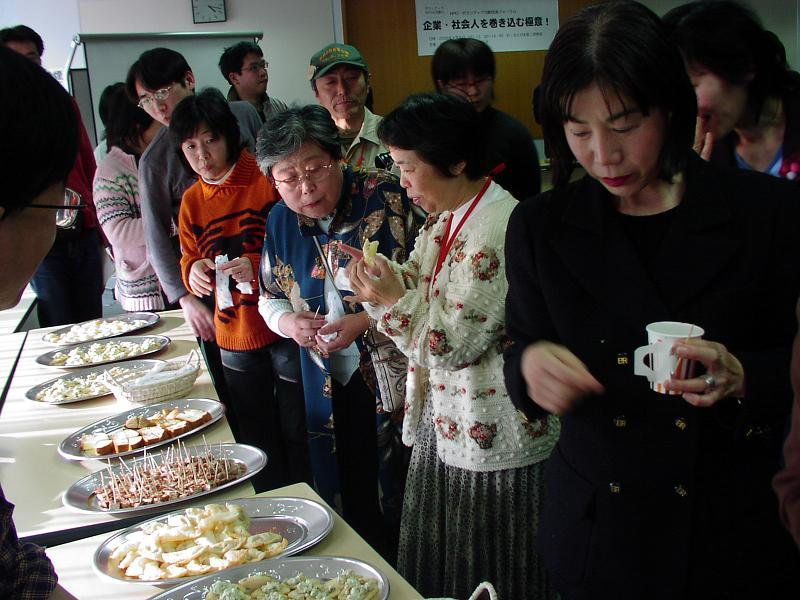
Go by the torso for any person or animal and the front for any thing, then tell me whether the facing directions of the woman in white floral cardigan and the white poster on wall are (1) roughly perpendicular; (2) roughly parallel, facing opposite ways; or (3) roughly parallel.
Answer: roughly perpendicular

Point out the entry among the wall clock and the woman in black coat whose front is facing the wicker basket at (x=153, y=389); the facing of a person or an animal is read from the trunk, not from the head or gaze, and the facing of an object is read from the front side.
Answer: the wall clock

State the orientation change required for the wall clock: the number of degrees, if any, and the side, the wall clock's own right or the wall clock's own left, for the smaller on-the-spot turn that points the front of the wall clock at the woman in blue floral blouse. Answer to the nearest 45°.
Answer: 0° — it already faces them

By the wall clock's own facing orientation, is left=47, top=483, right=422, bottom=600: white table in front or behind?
in front

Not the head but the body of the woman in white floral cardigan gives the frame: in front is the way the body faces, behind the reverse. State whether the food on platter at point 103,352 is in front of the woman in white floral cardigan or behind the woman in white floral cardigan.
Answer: in front

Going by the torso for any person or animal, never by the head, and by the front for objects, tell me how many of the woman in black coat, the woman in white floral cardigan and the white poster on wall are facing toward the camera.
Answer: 2

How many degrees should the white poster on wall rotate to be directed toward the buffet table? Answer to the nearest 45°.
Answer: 0° — it already faces it

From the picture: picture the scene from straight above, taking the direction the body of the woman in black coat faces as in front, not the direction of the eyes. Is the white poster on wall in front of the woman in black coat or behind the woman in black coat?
behind

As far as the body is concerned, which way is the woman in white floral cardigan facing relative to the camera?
to the viewer's left

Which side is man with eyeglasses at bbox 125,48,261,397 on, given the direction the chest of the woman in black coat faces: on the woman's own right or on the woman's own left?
on the woman's own right
